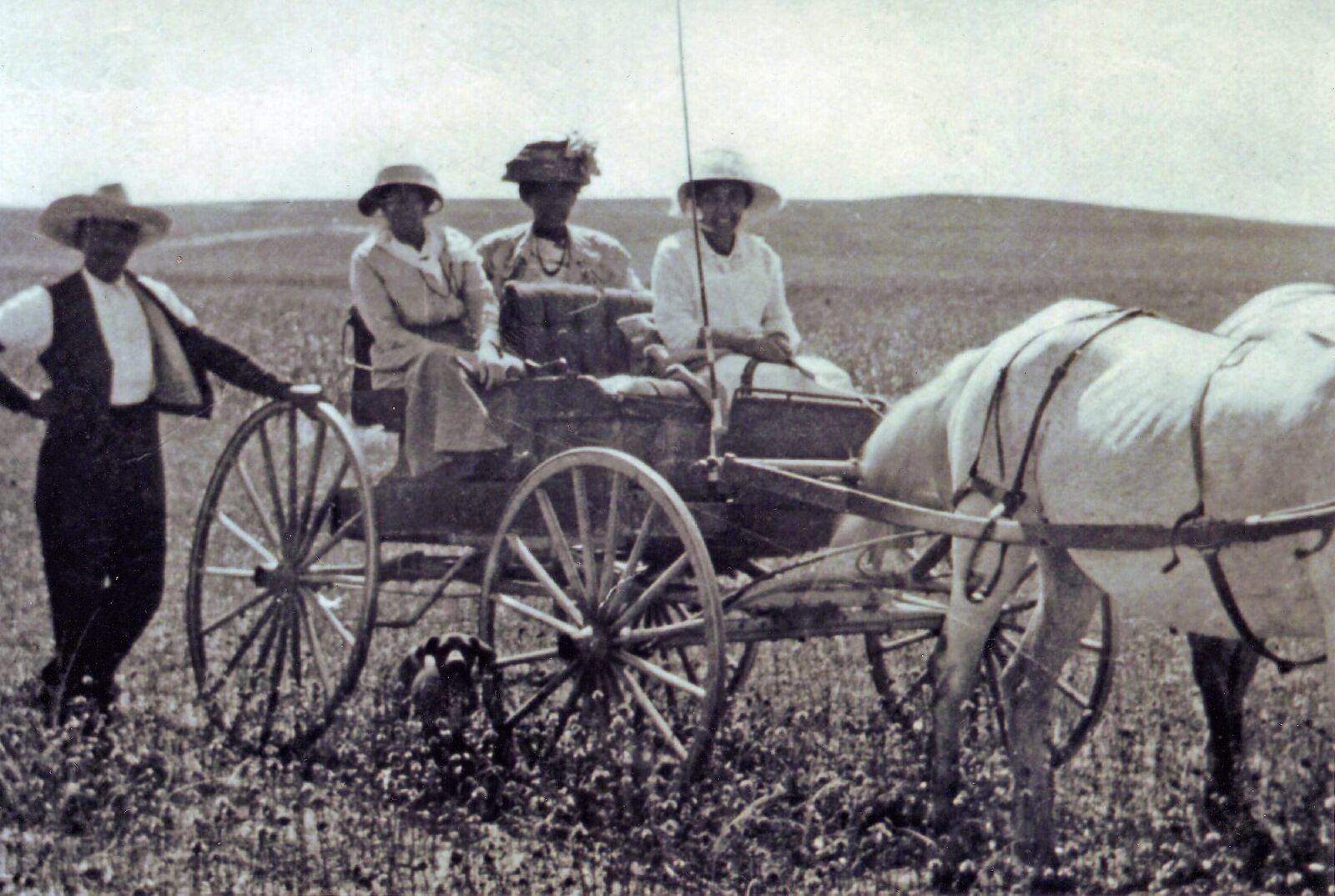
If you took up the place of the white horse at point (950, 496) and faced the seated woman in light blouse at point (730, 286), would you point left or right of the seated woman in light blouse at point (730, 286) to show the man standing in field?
left

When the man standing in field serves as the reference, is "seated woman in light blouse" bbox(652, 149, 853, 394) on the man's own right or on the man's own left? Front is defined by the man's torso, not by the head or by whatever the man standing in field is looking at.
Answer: on the man's own left

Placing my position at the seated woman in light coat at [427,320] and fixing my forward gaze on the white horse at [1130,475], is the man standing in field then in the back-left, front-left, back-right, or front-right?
back-right

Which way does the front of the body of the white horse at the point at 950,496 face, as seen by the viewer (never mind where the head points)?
to the viewer's right

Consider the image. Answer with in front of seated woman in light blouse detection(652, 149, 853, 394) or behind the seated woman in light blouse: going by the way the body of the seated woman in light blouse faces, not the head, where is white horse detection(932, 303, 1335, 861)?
in front

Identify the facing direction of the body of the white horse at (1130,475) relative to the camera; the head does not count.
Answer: to the viewer's right

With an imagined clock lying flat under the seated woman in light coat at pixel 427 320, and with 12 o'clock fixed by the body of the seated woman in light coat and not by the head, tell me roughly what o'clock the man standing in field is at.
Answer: The man standing in field is roughly at 4 o'clock from the seated woman in light coat.

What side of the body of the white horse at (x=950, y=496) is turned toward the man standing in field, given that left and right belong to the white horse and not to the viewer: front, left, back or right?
back

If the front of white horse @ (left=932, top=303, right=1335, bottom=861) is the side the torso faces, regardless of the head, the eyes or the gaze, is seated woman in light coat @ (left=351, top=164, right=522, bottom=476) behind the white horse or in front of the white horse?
behind

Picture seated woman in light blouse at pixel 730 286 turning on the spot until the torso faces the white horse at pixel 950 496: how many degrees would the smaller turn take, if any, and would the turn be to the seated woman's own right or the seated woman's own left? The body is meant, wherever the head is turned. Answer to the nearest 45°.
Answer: approximately 45° to the seated woman's own left
